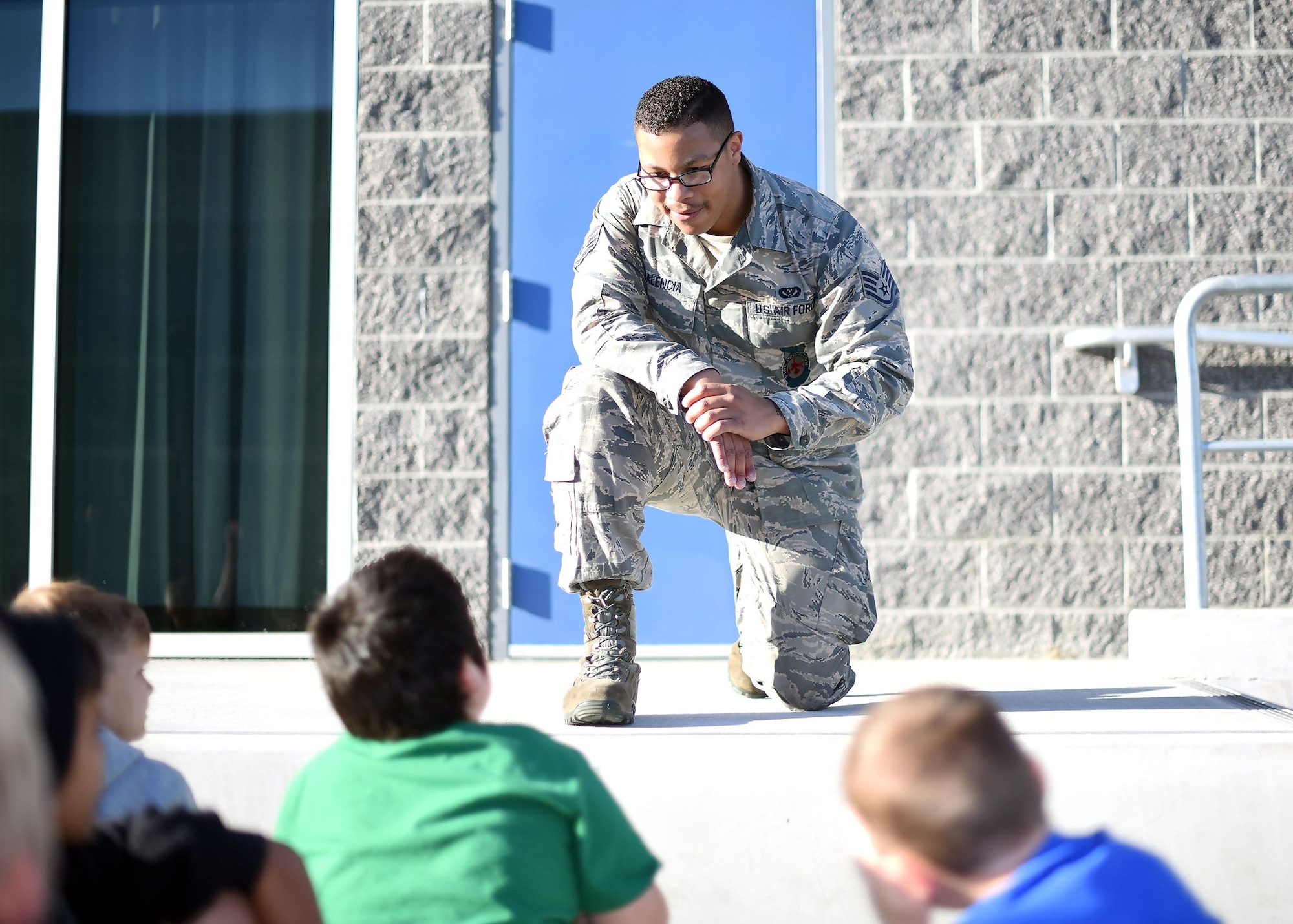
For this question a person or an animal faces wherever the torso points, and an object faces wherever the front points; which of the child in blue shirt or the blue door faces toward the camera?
the blue door

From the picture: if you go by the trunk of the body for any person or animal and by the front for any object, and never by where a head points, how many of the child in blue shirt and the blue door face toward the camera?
1

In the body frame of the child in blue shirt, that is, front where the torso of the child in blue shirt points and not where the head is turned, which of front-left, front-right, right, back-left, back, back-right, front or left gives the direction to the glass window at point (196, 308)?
front

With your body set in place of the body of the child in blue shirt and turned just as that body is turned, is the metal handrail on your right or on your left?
on your right

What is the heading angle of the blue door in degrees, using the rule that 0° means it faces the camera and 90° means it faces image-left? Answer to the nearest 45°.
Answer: approximately 0°

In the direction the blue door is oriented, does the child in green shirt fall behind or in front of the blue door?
in front

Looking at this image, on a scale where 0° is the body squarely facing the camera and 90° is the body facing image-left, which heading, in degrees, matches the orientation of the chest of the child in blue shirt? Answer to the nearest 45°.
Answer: approximately 135°

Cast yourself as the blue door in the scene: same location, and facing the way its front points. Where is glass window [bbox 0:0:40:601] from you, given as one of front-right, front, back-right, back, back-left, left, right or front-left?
right

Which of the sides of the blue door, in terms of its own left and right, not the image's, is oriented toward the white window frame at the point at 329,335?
right

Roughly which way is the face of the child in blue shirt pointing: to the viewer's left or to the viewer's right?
to the viewer's left

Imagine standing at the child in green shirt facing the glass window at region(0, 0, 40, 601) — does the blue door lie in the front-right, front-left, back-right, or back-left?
front-right

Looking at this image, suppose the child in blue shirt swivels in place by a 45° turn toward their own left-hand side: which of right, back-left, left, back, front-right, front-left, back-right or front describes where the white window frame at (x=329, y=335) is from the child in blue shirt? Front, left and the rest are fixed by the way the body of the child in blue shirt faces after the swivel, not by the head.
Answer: front-right

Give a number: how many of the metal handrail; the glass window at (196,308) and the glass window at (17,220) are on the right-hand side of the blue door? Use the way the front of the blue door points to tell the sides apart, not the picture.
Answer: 2

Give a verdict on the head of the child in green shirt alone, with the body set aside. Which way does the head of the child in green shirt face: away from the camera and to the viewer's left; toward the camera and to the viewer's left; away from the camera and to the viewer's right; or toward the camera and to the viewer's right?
away from the camera and to the viewer's right

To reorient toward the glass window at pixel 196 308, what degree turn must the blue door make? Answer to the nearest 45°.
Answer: approximately 90° to its right

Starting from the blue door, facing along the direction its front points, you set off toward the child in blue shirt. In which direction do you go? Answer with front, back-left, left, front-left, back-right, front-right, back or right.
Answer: front
